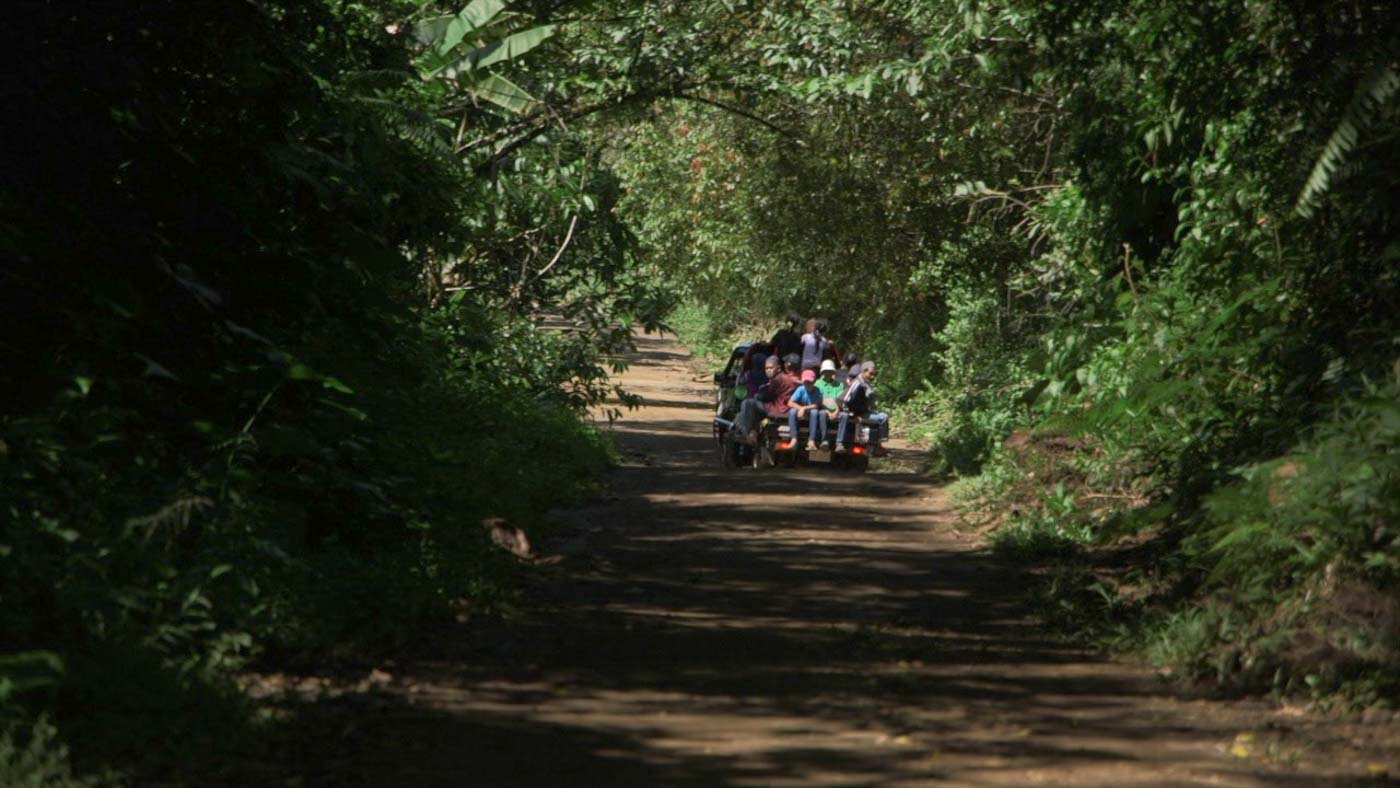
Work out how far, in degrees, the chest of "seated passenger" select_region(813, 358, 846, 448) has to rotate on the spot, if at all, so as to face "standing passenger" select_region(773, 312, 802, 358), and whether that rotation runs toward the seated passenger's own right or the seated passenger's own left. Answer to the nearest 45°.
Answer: approximately 180°

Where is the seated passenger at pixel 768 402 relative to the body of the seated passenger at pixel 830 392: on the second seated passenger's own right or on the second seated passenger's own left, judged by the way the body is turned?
on the second seated passenger's own right

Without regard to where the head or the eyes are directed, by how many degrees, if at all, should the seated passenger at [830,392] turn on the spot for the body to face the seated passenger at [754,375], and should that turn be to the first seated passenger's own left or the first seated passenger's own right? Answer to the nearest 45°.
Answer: approximately 135° to the first seated passenger's own right

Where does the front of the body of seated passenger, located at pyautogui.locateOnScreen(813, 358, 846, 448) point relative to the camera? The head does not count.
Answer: toward the camera

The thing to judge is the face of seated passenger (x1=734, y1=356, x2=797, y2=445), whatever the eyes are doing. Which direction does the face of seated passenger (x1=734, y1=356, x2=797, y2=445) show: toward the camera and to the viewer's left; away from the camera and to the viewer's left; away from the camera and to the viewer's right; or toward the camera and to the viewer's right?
toward the camera and to the viewer's left

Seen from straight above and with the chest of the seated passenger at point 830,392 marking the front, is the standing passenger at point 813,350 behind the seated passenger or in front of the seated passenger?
behind
